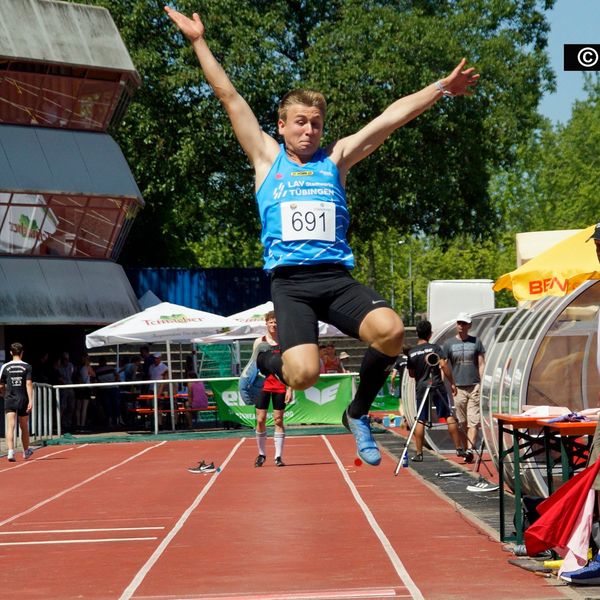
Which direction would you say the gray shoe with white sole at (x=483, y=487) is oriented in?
to the viewer's left

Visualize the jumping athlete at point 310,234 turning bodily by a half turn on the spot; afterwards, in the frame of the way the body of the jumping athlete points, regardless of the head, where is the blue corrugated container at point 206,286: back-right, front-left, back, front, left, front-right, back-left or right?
front

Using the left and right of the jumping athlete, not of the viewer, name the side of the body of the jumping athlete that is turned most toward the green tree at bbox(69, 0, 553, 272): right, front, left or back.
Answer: back

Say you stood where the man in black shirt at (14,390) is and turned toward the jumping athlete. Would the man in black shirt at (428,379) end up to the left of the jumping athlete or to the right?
left

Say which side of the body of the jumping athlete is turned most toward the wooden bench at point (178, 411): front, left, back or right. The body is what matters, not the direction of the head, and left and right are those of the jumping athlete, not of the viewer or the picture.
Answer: back

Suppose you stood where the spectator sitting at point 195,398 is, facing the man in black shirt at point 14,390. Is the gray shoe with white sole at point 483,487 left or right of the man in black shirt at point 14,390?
left

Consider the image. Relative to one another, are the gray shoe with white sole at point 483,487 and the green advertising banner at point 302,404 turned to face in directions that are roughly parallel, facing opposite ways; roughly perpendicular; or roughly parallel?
roughly perpendicular
